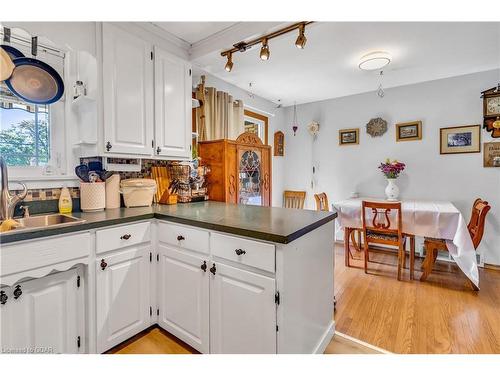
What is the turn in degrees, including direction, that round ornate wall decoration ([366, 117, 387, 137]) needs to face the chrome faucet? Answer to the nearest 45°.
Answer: approximately 45° to its right

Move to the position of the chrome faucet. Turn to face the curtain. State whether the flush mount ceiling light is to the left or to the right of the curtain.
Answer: right

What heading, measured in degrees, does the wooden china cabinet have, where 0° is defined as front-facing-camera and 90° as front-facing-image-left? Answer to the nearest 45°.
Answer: approximately 315°

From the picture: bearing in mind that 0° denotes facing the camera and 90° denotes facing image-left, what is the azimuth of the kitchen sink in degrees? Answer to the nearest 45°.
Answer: approximately 315°

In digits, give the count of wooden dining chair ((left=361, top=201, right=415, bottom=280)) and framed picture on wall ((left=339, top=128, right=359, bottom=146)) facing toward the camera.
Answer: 1
